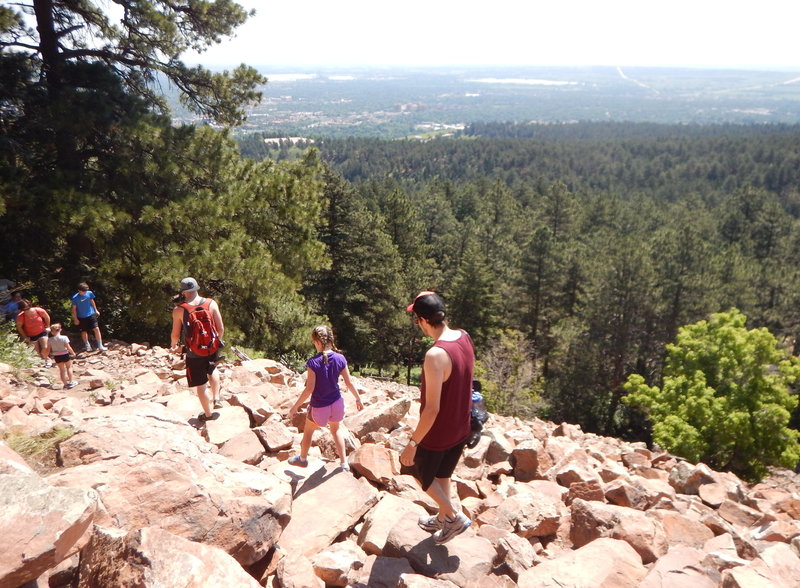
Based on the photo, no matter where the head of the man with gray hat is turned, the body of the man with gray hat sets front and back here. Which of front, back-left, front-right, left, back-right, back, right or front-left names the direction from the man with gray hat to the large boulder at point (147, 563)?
back-left

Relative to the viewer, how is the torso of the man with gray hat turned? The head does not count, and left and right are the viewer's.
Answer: facing away from the viewer and to the left of the viewer

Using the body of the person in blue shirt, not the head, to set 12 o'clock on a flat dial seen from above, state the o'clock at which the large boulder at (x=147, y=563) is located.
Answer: The large boulder is roughly at 12 o'clock from the person in blue shirt.

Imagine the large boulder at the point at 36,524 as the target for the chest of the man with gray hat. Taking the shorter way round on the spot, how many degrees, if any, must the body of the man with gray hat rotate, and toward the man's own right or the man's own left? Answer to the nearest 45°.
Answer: approximately 135° to the man's own left

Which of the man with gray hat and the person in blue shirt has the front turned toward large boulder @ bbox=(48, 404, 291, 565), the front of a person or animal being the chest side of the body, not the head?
the person in blue shirt

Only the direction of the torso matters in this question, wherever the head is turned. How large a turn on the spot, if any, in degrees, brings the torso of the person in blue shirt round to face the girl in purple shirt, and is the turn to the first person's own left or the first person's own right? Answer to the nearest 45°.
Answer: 0° — they already face them

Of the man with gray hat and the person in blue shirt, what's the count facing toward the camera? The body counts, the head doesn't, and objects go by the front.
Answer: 1

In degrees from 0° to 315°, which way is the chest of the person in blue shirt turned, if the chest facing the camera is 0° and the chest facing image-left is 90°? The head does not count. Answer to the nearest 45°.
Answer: approximately 0°

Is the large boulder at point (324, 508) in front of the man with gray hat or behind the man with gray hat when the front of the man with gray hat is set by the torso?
behind
